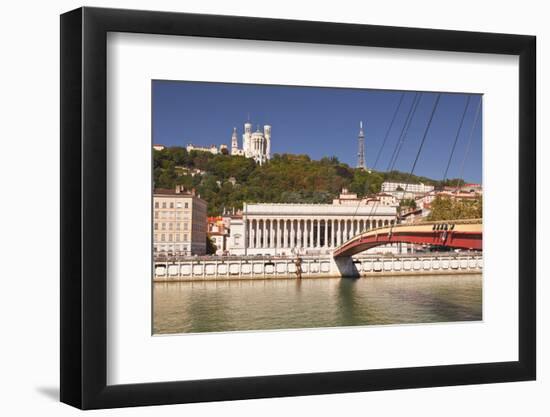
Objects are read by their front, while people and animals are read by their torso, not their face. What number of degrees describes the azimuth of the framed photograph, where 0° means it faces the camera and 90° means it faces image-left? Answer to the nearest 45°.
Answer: approximately 315°
